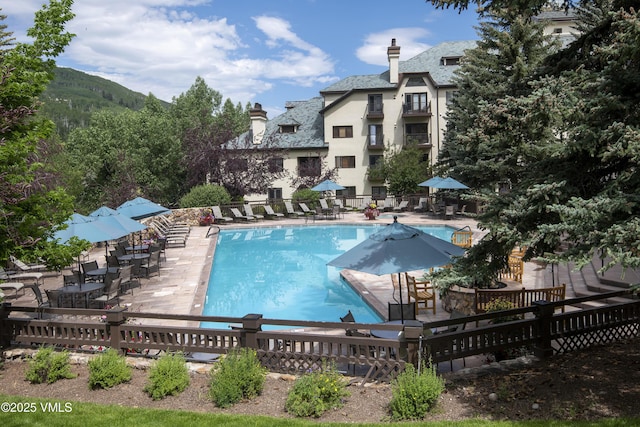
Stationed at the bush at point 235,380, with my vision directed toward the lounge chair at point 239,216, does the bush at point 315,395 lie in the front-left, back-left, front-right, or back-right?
back-right

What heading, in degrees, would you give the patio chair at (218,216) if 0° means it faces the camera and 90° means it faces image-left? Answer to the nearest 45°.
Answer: approximately 315°

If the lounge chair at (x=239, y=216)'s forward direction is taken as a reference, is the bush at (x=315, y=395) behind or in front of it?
in front

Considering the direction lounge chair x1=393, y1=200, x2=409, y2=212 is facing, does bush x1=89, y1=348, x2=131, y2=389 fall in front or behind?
in front

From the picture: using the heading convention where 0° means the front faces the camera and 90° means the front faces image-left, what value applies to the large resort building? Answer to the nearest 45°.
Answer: approximately 0°

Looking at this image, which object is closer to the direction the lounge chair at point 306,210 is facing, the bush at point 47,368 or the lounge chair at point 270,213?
the bush

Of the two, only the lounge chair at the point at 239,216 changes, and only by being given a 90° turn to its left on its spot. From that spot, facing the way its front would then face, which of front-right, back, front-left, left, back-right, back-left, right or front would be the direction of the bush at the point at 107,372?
back-right

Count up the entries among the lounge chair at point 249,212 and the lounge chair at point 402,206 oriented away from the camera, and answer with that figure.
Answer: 0

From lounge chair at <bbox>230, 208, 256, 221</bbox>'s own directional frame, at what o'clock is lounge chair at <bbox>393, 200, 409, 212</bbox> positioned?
lounge chair at <bbox>393, 200, 409, 212</bbox> is roughly at 10 o'clock from lounge chair at <bbox>230, 208, 256, 221</bbox>.
